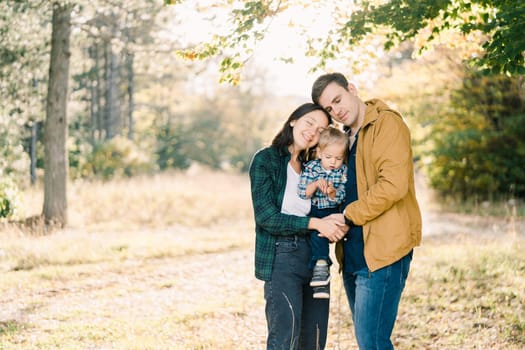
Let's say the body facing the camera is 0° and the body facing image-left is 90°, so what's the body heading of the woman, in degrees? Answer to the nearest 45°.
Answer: approximately 315°

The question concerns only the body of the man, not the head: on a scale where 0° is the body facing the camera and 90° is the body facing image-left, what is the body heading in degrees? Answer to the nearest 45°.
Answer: approximately 45°

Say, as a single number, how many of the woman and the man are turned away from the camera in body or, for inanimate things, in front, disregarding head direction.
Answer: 0

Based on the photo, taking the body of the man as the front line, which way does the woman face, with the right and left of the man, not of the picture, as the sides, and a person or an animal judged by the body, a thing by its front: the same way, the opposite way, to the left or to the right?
to the left

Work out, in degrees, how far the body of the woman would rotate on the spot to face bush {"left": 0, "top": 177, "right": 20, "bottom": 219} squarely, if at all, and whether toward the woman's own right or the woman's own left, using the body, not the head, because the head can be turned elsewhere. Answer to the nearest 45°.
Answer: approximately 180°

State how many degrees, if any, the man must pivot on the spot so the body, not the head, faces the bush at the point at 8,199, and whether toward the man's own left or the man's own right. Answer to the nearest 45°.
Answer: approximately 90° to the man's own right
